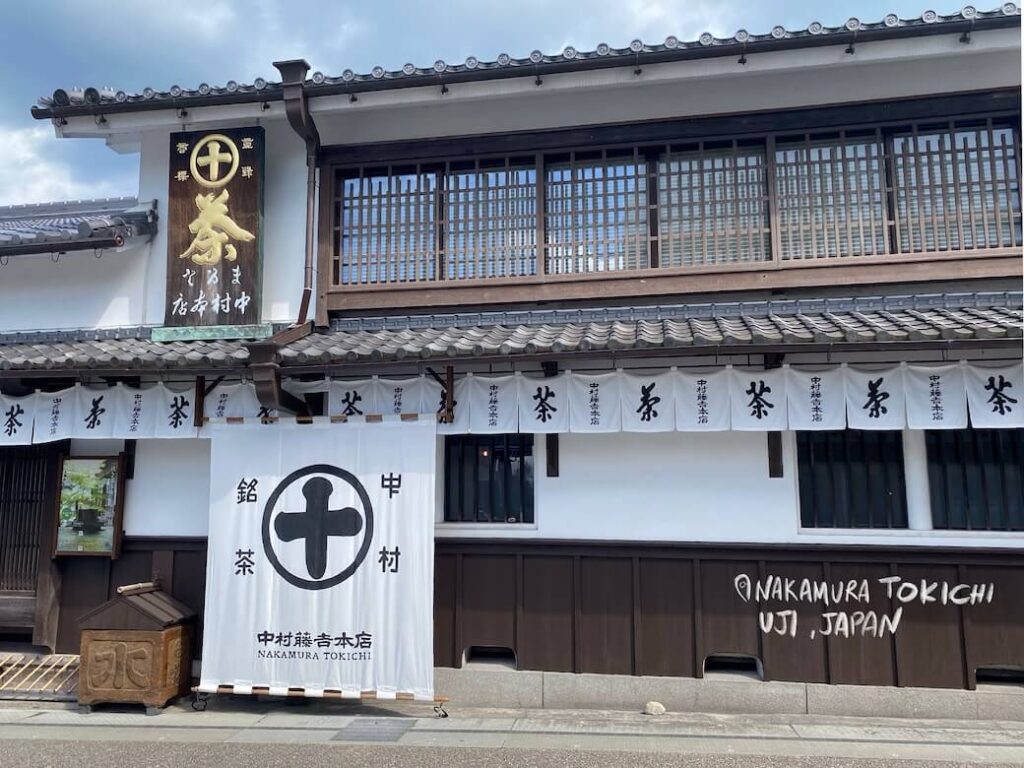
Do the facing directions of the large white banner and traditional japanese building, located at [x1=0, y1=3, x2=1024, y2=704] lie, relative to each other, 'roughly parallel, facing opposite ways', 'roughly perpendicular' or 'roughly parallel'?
roughly parallel

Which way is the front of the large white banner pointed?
toward the camera

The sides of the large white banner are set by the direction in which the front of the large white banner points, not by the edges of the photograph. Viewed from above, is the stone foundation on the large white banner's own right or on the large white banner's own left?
on the large white banner's own left
